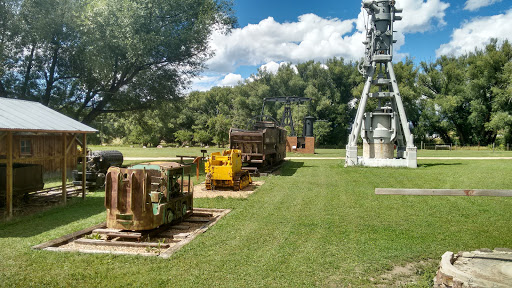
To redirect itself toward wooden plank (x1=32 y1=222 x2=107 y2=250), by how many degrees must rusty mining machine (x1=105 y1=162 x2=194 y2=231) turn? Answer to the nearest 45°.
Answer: approximately 45° to its right

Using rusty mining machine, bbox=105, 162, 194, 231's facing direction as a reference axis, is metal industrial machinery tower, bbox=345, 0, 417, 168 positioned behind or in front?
behind

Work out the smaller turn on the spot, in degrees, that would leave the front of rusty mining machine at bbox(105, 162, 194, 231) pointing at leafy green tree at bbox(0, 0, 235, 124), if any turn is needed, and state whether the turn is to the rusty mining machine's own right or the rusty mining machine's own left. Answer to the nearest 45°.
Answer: approximately 135° to the rusty mining machine's own right

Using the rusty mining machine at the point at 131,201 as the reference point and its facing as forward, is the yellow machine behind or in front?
behind

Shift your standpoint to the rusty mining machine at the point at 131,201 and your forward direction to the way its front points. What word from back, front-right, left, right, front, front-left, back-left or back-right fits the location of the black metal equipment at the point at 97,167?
back-right

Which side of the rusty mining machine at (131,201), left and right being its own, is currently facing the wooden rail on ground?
left

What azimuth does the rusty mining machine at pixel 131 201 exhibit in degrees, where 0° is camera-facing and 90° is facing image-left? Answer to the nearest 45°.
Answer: approximately 45°

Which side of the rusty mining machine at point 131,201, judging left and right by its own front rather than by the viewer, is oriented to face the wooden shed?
right
